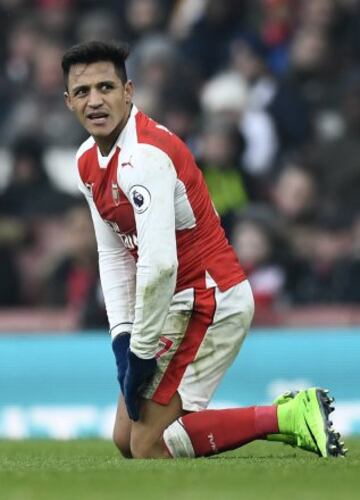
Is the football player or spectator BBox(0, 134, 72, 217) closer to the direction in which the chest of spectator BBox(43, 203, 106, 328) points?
the football player

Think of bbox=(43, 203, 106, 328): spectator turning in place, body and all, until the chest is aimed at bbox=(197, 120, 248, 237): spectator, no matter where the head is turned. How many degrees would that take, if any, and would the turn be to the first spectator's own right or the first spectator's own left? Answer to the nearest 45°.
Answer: approximately 90° to the first spectator's own left

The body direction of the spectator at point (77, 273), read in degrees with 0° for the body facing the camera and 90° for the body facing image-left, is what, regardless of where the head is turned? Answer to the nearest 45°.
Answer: approximately 0°

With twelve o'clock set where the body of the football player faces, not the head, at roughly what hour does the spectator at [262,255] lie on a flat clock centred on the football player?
The spectator is roughly at 5 o'clock from the football player.

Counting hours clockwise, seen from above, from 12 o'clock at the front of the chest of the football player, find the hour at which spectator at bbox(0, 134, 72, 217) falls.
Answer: The spectator is roughly at 4 o'clock from the football player.

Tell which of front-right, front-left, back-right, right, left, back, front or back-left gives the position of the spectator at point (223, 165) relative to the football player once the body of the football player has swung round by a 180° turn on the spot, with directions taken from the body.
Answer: front-left

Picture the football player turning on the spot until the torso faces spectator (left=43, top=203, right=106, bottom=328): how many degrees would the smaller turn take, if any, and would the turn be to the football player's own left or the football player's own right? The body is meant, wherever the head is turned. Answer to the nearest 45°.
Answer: approximately 135° to the football player's own right

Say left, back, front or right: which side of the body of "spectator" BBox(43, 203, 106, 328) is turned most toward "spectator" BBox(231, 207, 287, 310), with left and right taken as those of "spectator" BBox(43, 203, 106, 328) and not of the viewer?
left

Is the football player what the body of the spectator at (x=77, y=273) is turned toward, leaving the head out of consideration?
yes

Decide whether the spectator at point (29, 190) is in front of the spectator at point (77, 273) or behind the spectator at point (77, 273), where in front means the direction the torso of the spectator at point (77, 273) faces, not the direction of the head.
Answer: behind
